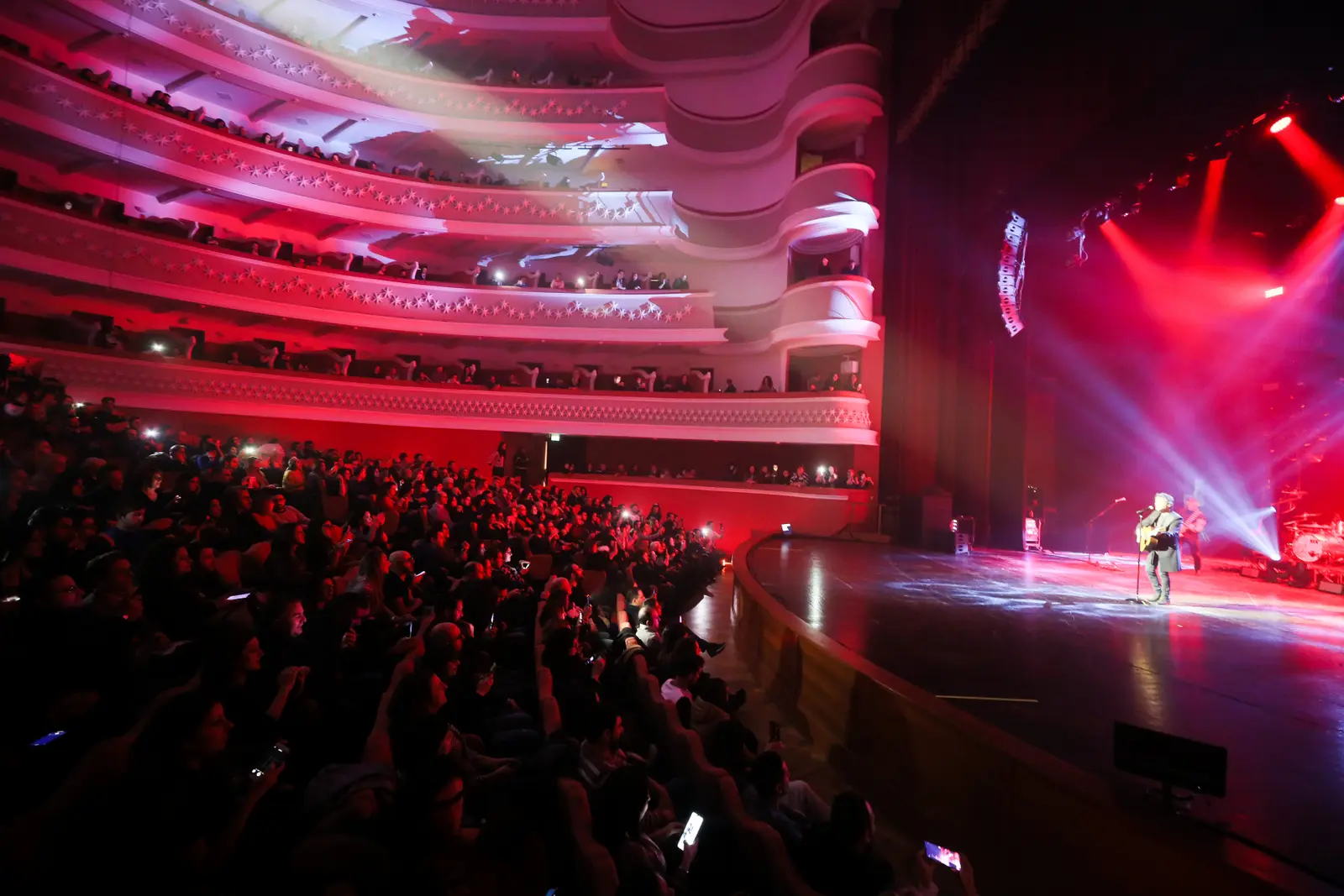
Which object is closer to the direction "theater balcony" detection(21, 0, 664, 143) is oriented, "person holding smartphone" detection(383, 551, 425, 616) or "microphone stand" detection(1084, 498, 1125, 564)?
the microphone stand

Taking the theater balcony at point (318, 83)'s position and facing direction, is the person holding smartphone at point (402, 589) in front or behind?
in front

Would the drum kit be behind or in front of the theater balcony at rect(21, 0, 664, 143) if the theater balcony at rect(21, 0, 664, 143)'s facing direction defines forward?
in front

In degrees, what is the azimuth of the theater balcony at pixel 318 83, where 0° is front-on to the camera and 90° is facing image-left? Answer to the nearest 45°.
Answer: approximately 315°

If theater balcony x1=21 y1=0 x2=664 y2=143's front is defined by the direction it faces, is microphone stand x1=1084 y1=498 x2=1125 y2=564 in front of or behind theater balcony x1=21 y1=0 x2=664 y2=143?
in front

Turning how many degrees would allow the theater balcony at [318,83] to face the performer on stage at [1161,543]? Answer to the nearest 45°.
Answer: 0° — it already faces them

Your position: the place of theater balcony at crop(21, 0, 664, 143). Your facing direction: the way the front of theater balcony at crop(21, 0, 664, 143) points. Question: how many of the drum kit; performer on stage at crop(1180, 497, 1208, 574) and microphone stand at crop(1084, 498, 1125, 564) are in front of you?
3

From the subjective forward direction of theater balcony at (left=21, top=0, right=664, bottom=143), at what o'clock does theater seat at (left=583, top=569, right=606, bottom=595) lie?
The theater seat is roughly at 1 o'clock from the theater balcony.

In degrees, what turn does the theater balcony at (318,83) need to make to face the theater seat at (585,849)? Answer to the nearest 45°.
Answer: approximately 45° to its right
